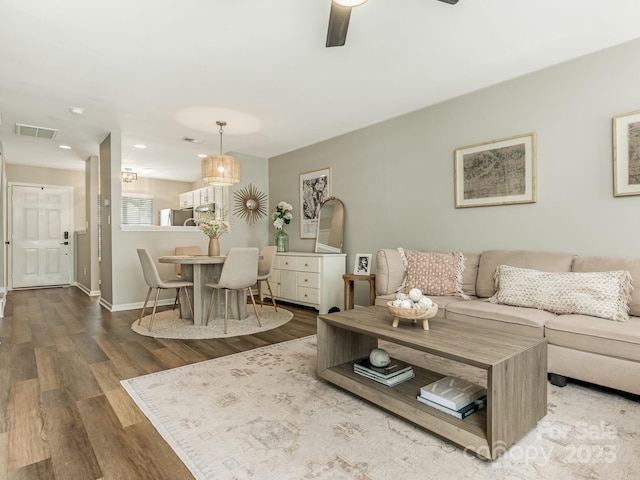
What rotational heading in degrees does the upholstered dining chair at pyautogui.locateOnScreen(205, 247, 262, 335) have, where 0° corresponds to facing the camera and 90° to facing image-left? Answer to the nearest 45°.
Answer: approximately 135°

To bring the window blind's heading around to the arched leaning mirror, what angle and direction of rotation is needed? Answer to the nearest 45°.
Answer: approximately 45° to its left

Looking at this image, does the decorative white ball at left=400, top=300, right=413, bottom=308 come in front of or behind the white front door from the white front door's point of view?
in front

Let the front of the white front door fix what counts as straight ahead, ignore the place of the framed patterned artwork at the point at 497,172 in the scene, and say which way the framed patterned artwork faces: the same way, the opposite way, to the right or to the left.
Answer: to the right

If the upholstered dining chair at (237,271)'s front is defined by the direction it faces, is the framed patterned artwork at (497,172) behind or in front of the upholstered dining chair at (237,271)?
behind

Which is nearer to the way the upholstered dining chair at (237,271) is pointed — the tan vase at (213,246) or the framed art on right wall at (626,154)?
the tan vase

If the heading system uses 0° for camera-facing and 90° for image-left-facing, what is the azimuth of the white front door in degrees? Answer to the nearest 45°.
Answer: approximately 0°

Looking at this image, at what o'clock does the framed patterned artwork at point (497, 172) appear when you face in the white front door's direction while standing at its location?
The framed patterned artwork is roughly at 11 o'clock from the white front door.

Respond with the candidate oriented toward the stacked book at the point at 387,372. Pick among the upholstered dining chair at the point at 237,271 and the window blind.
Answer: the window blind

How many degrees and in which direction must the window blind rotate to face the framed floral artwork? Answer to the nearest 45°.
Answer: approximately 45° to its left

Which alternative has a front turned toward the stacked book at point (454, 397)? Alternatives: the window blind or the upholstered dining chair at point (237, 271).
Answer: the window blind

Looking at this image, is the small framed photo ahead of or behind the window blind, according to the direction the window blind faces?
ahead

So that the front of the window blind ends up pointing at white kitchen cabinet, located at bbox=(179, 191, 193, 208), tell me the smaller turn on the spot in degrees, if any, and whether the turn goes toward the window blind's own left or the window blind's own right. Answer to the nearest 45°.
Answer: approximately 45° to the window blind's own left

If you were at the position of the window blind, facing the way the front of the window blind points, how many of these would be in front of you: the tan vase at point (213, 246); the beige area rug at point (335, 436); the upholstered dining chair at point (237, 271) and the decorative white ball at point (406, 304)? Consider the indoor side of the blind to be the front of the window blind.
4

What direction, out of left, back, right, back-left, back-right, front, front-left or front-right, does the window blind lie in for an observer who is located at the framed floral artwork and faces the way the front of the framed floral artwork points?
right

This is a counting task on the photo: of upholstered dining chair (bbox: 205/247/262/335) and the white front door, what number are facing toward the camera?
1
